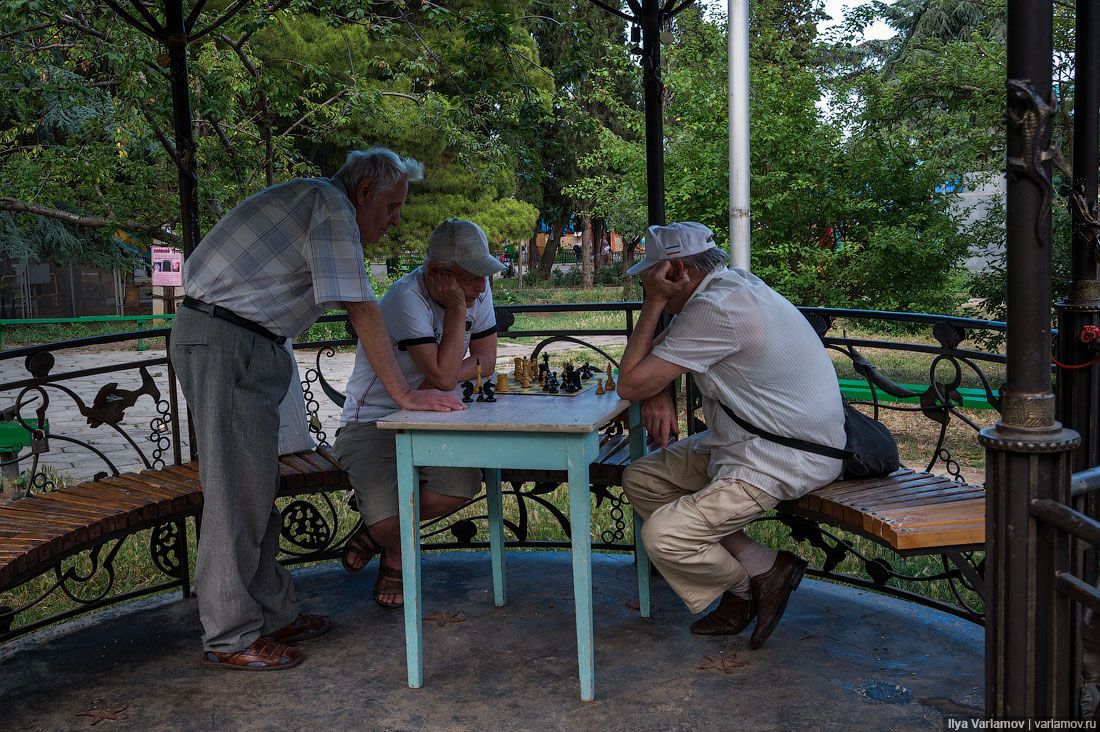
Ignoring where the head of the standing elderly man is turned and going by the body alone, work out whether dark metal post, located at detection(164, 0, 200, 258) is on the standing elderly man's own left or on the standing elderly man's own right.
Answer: on the standing elderly man's own left

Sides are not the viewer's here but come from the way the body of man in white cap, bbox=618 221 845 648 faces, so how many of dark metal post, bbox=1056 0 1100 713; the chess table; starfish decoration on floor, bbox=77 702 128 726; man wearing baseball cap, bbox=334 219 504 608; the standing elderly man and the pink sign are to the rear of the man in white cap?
1

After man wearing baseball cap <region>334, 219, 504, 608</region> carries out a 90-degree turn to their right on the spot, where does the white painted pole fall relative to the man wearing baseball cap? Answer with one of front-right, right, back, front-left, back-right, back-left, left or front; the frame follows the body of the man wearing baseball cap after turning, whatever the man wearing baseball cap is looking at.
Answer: back

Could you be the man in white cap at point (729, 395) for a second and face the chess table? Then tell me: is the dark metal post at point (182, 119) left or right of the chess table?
right

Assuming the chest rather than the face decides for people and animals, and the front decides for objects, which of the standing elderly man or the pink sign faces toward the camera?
the pink sign

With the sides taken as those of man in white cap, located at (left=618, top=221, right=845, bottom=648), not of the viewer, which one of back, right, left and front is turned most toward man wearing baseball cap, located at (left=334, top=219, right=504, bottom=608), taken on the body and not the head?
front

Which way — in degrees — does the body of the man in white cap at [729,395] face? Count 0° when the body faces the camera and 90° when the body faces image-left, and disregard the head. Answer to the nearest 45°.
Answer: approximately 90°

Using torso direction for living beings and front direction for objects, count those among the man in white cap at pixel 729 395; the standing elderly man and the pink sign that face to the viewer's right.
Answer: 1

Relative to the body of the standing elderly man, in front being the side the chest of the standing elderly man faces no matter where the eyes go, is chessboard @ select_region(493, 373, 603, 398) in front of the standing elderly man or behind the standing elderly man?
in front

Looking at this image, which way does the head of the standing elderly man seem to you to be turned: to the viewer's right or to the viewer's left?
to the viewer's right

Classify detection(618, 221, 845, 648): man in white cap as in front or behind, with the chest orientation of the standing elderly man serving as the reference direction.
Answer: in front

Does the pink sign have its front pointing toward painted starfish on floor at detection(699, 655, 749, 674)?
yes

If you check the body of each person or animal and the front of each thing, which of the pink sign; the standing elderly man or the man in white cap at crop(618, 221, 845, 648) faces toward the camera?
the pink sign

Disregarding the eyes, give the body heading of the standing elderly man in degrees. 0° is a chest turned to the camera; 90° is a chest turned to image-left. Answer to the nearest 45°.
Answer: approximately 270°

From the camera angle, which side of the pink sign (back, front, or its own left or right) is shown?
front

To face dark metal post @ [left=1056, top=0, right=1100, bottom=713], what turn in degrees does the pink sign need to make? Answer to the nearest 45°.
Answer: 0° — it already faces it
